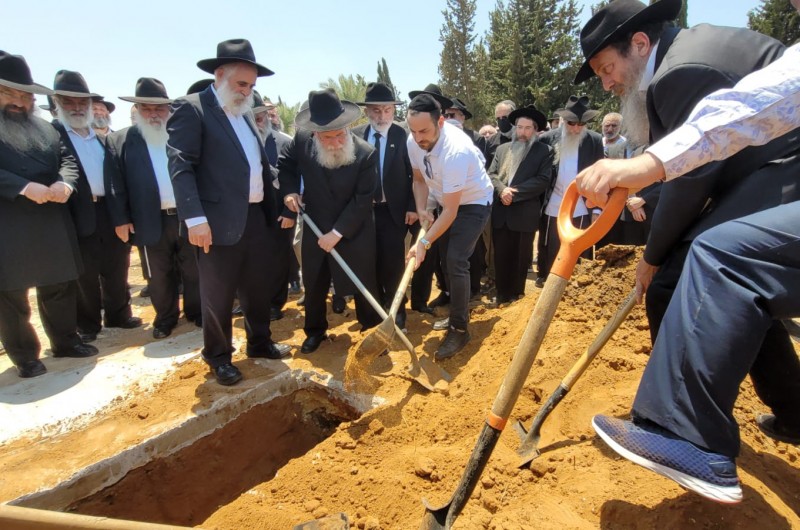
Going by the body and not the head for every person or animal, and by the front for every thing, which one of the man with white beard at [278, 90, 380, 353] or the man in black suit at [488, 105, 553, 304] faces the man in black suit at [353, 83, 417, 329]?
the man in black suit at [488, 105, 553, 304]

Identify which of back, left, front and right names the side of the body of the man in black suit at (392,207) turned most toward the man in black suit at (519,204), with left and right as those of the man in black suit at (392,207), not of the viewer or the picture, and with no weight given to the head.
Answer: left

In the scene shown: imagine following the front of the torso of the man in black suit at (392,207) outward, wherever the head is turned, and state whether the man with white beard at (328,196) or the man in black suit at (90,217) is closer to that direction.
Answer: the man with white beard

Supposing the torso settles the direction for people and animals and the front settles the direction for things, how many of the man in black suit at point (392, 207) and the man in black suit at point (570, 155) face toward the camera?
2

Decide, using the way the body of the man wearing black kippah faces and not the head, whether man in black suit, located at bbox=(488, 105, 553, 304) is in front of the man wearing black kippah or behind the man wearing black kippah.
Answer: behind
